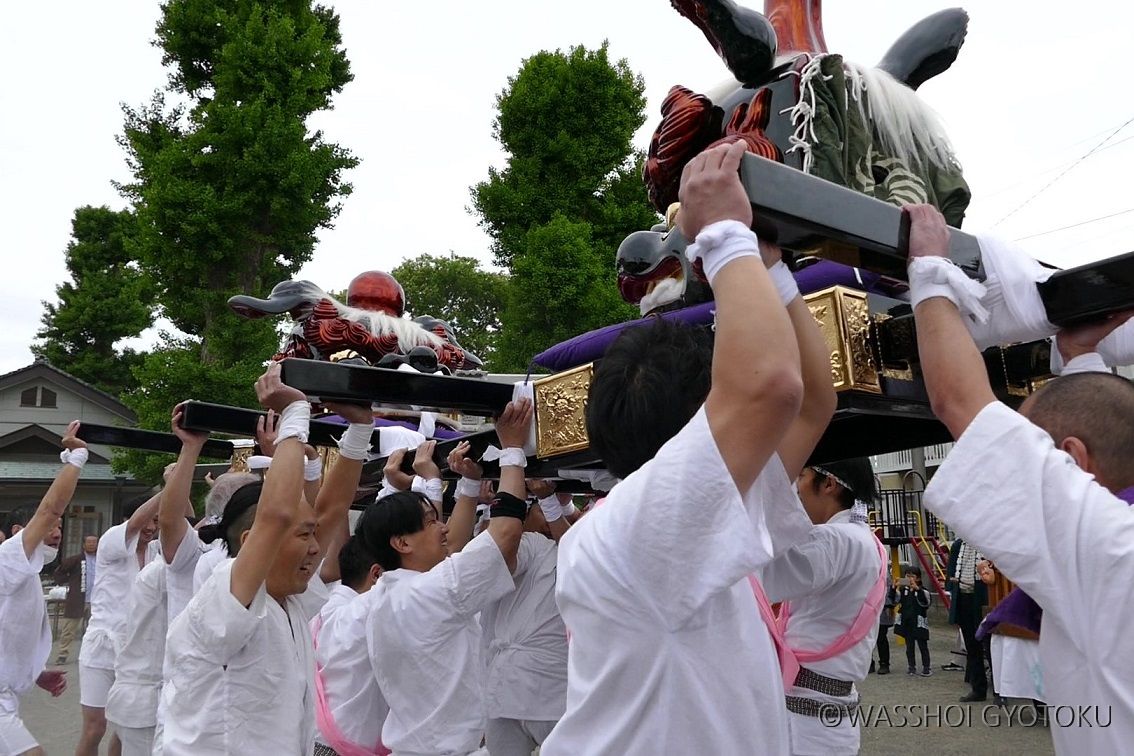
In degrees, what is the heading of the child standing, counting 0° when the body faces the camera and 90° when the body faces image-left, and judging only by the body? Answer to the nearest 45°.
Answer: approximately 0°

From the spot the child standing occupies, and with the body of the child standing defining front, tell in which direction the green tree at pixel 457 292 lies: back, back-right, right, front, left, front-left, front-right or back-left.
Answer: back-right

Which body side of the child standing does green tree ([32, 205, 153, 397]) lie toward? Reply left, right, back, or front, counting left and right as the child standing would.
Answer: right

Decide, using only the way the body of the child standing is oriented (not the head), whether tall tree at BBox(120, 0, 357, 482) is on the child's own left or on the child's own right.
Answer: on the child's own right
